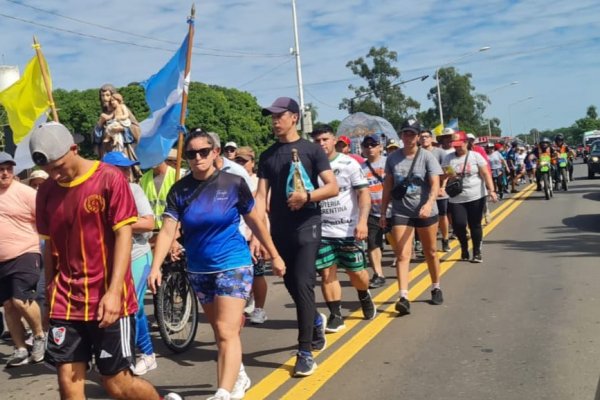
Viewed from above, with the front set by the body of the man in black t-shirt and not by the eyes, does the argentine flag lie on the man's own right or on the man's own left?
on the man's own right

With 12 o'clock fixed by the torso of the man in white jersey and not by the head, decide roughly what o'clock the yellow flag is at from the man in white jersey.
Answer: The yellow flag is roughly at 2 o'clock from the man in white jersey.

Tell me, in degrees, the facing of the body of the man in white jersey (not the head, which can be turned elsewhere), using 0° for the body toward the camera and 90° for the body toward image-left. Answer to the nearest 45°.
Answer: approximately 45°

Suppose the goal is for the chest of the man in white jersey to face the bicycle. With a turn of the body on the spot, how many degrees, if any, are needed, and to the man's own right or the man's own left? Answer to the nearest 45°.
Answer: approximately 45° to the man's own right

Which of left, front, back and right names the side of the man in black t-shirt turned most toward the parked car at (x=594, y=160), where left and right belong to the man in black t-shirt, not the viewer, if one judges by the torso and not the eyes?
back

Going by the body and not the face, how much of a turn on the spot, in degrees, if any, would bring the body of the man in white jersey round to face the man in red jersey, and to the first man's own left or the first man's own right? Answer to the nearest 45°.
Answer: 0° — they already face them

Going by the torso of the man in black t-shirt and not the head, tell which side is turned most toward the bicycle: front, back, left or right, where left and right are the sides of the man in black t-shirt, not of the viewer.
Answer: right

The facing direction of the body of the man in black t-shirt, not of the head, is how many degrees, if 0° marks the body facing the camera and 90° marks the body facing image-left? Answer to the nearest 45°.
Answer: approximately 45°

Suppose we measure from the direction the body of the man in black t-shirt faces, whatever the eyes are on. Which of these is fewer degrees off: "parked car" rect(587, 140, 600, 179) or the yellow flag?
the yellow flag

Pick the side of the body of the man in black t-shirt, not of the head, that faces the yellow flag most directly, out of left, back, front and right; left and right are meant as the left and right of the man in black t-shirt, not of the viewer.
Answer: right

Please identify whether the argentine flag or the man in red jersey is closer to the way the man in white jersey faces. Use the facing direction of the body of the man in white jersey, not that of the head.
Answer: the man in red jersey

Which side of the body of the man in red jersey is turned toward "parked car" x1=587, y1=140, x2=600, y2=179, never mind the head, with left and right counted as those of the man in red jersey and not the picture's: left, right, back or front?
back
